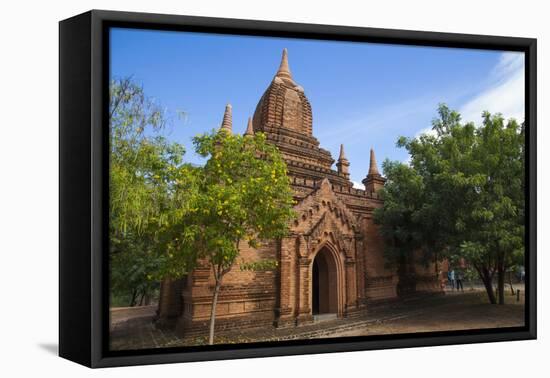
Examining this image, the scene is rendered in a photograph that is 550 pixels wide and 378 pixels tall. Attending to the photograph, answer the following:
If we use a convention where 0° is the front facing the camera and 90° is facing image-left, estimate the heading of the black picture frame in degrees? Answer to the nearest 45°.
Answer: approximately 315°
